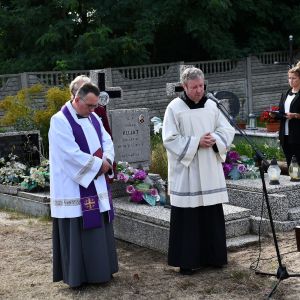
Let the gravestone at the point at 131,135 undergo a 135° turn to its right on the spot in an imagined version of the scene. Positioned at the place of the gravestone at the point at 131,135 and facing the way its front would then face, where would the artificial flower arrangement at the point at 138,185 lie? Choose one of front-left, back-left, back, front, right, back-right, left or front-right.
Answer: back-left

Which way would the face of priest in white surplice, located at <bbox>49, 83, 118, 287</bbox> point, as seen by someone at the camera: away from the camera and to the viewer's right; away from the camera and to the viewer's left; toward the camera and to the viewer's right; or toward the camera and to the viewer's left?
toward the camera and to the viewer's right

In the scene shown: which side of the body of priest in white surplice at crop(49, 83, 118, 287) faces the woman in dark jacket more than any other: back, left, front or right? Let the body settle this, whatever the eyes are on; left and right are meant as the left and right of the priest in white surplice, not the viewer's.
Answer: left

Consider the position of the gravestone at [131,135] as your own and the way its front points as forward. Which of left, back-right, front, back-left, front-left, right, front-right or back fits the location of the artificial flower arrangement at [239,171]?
front-left

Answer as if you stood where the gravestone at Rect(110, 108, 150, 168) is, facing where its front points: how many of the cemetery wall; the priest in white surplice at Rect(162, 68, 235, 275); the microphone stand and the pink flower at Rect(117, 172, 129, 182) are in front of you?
3

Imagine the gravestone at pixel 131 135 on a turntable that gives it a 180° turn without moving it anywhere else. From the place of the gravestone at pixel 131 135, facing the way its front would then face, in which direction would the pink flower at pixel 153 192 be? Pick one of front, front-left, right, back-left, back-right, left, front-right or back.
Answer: back

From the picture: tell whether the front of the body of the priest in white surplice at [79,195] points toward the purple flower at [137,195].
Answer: no

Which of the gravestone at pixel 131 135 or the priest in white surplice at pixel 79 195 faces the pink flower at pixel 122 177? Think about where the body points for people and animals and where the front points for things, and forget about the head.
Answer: the gravestone

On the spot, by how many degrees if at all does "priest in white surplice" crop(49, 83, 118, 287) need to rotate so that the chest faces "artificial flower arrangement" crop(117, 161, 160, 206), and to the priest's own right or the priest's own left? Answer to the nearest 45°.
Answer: approximately 135° to the priest's own left

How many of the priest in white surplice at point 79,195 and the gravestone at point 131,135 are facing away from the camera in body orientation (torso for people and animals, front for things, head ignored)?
0

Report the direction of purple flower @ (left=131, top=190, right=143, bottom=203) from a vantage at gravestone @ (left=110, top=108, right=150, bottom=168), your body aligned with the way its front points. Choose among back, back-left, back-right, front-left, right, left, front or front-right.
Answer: front

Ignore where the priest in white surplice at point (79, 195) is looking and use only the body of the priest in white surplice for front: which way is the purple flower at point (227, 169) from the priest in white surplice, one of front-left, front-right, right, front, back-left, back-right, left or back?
left

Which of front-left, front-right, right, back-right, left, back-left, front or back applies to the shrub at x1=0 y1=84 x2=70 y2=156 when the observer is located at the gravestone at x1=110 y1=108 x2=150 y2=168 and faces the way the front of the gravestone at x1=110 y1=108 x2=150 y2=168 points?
back-right

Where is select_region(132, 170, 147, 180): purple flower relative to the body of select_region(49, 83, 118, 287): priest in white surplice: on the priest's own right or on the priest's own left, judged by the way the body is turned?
on the priest's own left

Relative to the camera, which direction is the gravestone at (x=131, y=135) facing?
toward the camera

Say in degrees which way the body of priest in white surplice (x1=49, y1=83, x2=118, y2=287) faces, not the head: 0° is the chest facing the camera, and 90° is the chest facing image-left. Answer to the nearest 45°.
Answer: approximately 315°

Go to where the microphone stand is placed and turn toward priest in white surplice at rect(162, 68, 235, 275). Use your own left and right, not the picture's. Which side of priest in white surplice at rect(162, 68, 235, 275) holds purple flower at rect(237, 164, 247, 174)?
right

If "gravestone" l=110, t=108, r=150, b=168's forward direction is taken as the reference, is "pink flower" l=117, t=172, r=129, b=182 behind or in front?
in front
